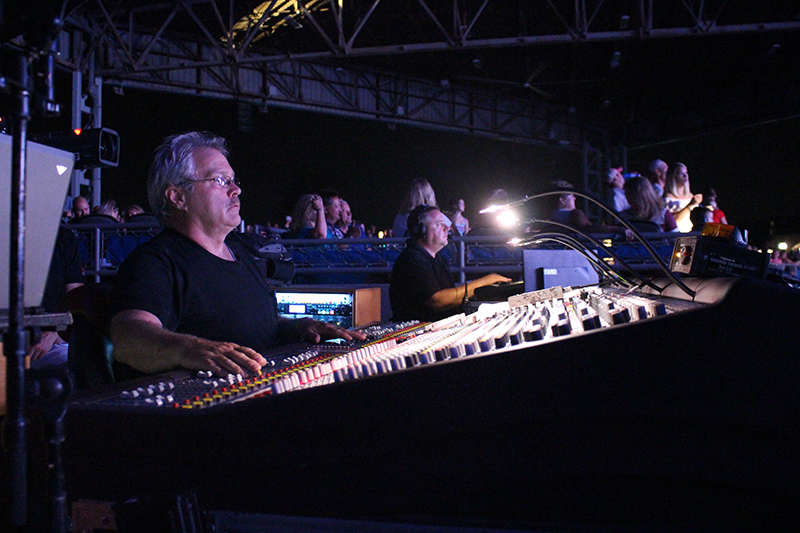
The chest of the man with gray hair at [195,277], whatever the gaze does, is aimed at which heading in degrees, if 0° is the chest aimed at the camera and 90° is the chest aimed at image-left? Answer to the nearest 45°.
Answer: approximately 315°

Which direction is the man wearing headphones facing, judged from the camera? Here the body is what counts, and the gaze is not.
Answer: to the viewer's right
